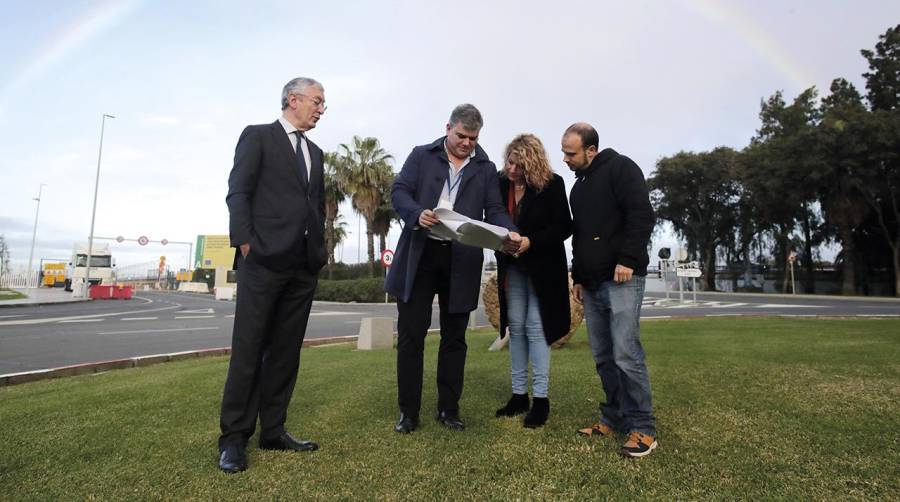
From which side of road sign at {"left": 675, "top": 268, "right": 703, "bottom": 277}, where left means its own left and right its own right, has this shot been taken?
front

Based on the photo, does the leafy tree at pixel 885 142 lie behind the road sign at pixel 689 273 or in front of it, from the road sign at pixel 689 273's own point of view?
behind

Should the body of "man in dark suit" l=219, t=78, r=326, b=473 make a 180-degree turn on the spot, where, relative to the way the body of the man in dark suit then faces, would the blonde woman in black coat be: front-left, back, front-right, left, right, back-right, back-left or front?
back-right

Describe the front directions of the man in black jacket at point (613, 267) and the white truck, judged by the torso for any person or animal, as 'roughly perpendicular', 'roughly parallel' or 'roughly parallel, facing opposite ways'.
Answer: roughly perpendicular

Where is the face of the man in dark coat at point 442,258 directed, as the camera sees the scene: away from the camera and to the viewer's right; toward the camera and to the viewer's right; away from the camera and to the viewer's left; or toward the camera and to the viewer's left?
toward the camera and to the viewer's right

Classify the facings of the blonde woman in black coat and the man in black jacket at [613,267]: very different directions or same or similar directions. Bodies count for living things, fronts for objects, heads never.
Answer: same or similar directions

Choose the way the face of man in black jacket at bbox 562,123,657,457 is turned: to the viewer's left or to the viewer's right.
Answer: to the viewer's left

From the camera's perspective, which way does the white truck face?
toward the camera

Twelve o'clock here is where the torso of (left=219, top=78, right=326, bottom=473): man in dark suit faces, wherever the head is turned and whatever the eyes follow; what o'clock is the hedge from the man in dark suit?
The hedge is roughly at 8 o'clock from the man in dark suit.

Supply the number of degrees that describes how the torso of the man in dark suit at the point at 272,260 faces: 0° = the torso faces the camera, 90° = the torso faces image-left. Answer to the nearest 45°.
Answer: approximately 315°

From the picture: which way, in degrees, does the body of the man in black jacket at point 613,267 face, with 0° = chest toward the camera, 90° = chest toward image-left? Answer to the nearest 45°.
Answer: approximately 45°

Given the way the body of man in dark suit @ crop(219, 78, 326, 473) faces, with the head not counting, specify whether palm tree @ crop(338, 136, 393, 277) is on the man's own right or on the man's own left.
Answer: on the man's own left
